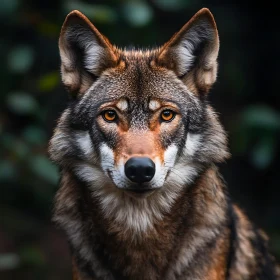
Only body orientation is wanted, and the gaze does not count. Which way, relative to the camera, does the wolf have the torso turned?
toward the camera
